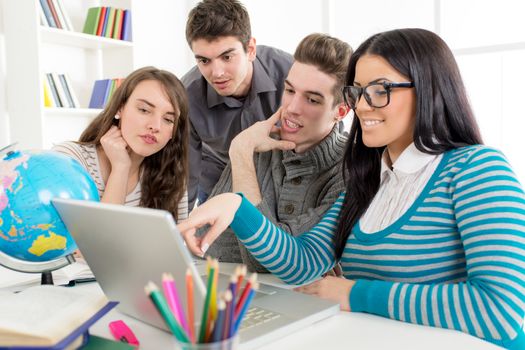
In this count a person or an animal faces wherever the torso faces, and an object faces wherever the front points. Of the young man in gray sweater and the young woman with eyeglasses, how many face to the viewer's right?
0

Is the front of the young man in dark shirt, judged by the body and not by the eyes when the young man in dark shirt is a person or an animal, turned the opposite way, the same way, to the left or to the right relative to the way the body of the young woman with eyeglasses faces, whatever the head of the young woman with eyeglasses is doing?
the same way

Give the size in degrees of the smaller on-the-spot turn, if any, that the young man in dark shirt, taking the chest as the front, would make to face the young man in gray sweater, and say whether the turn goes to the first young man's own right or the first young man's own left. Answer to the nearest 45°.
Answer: approximately 45° to the first young man's own left

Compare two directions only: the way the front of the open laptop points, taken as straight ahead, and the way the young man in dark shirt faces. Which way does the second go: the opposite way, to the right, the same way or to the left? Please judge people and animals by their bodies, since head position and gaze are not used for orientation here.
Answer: the opposite way

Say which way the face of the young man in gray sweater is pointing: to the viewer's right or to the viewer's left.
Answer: to the viewer's left

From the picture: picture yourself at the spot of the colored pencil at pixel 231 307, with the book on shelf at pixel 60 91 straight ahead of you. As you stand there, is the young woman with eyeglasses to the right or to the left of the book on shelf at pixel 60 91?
right

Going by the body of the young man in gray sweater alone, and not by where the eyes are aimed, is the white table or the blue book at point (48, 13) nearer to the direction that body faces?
the white table

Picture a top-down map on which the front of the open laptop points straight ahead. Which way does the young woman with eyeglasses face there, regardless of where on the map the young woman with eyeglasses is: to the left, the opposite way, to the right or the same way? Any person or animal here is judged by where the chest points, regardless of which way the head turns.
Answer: the opposite way

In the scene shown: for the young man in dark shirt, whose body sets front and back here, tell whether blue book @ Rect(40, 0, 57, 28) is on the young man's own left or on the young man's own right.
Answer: on the young man's own right

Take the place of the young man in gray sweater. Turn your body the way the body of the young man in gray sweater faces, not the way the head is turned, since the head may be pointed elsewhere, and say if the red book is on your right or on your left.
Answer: on your right

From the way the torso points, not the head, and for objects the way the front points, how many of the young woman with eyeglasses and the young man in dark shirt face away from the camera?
0

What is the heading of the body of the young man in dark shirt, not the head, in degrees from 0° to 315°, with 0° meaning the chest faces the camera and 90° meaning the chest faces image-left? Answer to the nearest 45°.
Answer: approximately 45°

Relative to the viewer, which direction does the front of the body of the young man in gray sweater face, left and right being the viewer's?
facing the viewer and to the left of the viewer

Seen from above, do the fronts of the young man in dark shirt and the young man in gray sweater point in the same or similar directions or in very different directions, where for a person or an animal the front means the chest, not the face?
same or similar directions

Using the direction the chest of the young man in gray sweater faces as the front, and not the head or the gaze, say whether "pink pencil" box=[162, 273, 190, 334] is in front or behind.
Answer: in front

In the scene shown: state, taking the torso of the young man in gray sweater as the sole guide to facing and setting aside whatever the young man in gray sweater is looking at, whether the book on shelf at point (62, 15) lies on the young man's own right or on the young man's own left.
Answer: on the young man's own right
